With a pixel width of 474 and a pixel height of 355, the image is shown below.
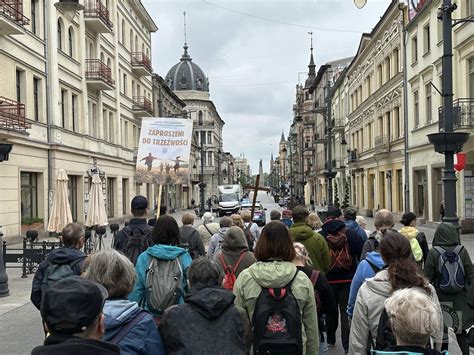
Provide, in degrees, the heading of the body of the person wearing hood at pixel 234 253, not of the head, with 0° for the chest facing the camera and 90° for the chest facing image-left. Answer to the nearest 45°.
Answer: approximately 180°

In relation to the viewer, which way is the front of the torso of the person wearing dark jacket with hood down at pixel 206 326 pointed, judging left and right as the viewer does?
facing away from the viewer

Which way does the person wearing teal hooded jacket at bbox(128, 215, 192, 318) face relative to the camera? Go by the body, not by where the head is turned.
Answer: away from the camera

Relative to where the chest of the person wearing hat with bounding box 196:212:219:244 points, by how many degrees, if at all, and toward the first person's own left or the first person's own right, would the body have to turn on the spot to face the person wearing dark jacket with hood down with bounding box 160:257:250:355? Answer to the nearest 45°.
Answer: approximately 180°

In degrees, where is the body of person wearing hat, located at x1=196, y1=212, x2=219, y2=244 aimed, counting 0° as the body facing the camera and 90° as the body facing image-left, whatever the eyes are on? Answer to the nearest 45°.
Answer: approximately 180°

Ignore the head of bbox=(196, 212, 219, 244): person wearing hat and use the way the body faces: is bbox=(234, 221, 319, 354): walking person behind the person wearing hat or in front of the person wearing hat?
behind

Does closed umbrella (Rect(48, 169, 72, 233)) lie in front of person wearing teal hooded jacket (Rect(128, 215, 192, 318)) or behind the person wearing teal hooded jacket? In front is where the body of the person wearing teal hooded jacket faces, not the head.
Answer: in front

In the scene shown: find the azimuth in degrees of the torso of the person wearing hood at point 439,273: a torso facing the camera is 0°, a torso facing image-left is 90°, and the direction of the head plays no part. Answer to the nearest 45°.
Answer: approximately 180°

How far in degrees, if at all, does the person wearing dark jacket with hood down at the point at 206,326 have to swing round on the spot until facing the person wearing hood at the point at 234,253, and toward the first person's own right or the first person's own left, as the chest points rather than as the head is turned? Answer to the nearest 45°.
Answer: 0° — they already face them

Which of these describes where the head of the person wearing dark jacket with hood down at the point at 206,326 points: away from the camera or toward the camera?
away from the camera

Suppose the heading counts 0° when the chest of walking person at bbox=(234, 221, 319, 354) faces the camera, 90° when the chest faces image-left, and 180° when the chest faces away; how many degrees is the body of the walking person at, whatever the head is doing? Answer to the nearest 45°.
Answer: approximately 180°

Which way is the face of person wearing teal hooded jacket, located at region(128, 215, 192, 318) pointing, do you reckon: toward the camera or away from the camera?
away from the camera
